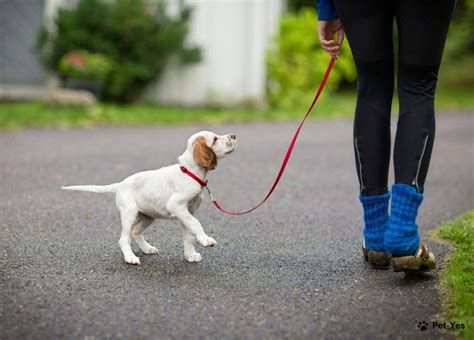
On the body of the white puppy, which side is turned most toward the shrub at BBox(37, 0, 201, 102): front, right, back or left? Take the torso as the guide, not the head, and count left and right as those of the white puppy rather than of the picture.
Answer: left

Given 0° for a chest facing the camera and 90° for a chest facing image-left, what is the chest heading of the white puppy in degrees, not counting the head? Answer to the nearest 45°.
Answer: approximately 270°

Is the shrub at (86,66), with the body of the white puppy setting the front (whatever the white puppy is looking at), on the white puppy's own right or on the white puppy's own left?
on the white puppy's own left

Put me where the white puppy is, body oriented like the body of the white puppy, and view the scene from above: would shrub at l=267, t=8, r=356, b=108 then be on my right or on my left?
on my left
